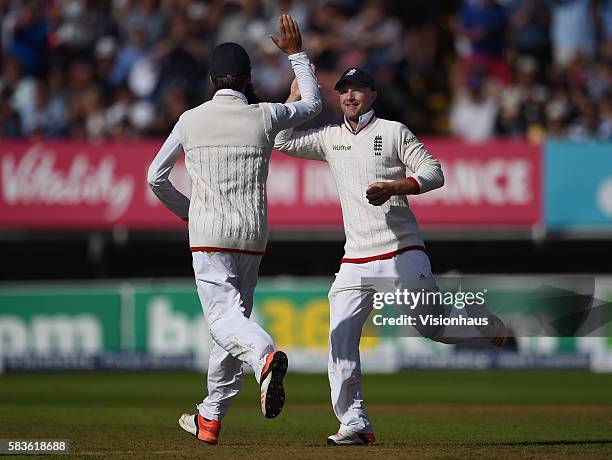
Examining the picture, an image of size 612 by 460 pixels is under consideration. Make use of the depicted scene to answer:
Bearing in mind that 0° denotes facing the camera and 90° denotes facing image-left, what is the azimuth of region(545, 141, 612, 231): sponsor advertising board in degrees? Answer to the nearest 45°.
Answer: approximately 0°

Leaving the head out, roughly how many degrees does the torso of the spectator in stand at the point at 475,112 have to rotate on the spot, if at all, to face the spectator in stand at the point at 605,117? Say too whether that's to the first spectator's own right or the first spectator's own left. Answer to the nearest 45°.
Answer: approximately 90° to the first spectator's own left

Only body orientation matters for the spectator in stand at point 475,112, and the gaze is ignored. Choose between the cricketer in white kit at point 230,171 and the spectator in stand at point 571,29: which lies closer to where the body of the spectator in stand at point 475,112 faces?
the cricketer in white kit

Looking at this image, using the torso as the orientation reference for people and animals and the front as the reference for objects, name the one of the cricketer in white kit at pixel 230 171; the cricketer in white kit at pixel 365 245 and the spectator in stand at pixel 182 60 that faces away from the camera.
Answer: the cricketer in white kit at pixel 230 171

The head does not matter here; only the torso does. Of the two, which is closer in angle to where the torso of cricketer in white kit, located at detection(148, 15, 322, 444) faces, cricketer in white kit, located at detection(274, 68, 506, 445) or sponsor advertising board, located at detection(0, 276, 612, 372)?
the sponsor advertising board

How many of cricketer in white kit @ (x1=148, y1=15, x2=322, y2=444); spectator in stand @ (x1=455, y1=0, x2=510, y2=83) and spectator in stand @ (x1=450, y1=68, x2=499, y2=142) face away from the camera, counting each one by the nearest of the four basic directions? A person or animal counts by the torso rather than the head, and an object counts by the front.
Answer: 1

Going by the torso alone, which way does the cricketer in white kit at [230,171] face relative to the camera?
away from the camera

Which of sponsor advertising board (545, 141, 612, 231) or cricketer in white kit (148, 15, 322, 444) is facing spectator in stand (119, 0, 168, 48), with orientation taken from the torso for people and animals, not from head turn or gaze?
the cricketer in white kit

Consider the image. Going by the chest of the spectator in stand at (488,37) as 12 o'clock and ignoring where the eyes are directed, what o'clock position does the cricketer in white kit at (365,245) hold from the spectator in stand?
The cricketer in white kit is roughly at 12 o'clock from the spectator in stand.

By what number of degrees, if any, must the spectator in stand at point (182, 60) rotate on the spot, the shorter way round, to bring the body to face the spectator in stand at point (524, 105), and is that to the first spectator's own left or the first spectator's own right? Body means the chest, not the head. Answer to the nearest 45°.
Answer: approximately 90° to the first spectator's own left

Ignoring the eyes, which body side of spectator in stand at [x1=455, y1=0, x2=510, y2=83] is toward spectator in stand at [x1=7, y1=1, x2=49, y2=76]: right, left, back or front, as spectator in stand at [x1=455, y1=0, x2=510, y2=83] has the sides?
right

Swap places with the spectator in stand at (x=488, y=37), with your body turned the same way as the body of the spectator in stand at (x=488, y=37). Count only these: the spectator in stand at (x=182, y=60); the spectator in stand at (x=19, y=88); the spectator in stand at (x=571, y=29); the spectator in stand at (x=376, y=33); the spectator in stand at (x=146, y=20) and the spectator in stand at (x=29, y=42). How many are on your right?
5

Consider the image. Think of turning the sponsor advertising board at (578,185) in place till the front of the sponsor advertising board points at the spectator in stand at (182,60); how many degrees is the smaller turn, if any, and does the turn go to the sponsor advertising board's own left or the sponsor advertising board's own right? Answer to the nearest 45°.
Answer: approximately 90° to the sponsor advertising board's own right
